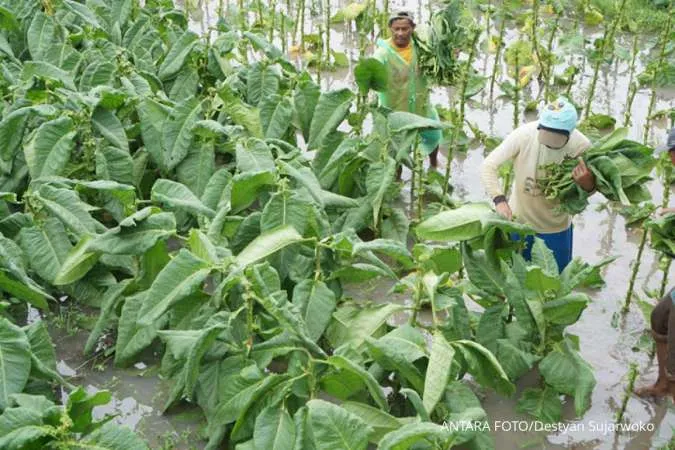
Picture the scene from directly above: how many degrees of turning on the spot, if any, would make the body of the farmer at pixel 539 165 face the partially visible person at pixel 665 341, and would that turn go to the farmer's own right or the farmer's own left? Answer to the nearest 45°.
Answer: approximately 45° to the farmer's own left

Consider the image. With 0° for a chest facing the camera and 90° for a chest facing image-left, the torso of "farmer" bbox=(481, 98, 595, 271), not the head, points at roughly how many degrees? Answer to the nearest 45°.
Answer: approximately 0°
